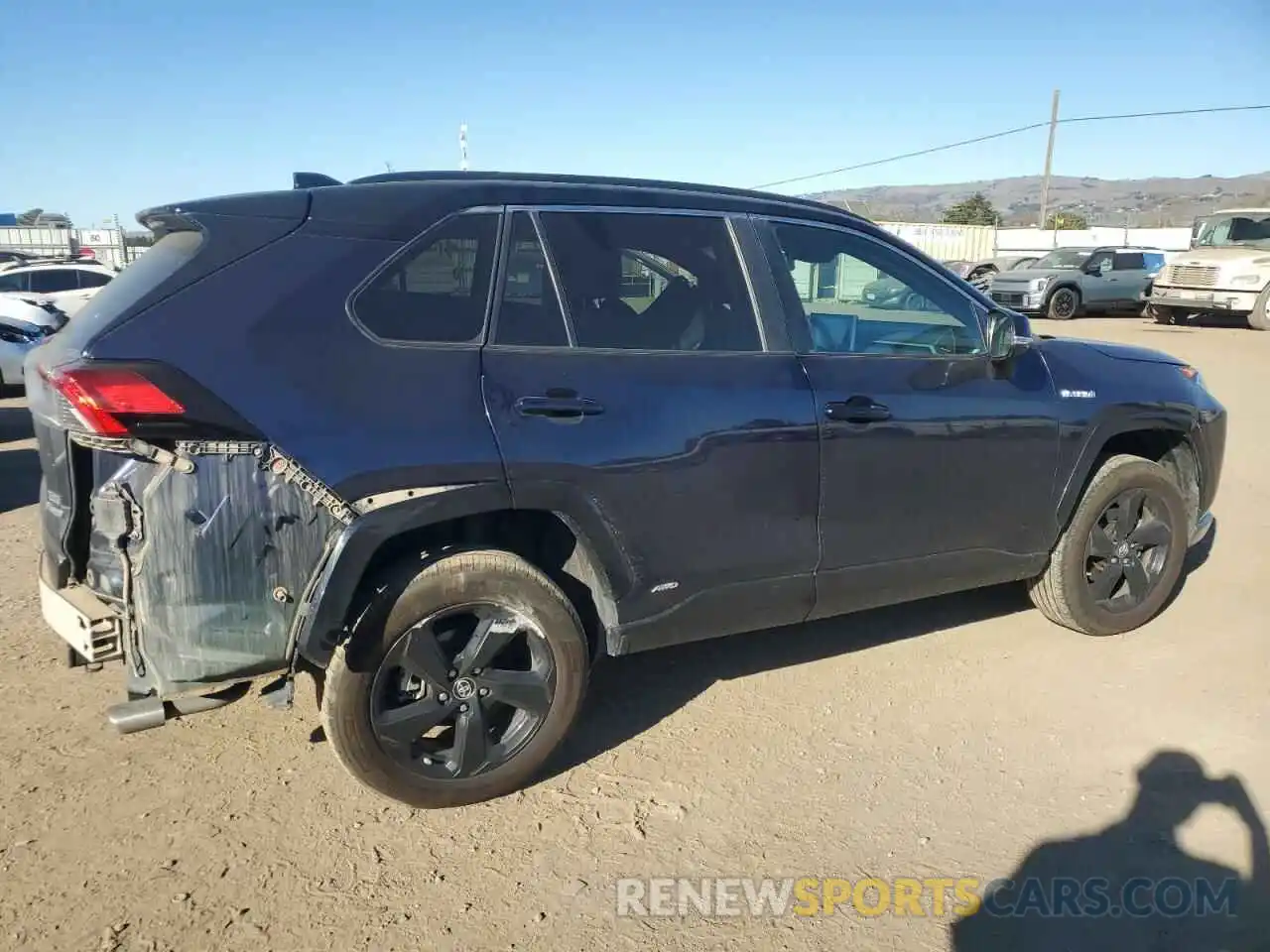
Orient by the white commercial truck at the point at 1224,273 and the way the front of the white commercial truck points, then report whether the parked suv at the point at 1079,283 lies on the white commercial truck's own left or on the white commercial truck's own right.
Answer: on the white commercial truck's own right

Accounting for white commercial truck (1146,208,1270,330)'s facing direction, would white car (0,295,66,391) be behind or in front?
in front

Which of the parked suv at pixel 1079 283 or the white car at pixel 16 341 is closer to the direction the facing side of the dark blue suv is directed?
the parked suv

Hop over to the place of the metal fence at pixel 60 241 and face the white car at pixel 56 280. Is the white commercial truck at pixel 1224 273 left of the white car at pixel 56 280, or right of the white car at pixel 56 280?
left

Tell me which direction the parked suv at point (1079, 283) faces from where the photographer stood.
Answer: facing the viewer and to the left of the viewer

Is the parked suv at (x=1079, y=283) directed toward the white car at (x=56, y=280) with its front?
yes

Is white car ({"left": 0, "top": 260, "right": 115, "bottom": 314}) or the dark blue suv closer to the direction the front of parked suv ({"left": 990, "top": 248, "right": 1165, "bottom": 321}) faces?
the white car

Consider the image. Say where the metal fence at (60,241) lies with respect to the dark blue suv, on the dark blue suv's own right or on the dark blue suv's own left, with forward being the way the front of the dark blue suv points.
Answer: on the dark blue suv's own left

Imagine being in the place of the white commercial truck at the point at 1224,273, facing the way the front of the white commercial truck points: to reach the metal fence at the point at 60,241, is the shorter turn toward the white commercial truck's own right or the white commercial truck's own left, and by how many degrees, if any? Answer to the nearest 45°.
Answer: approximately 45° to the white commercial truck's own right

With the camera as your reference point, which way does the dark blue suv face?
facing away from the viewer and to the right of the viewer

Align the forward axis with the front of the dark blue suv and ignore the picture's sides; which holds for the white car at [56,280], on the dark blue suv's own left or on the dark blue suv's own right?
on the dark blue suv's own left

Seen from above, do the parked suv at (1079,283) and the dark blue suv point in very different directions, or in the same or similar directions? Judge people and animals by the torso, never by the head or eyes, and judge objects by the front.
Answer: very different directions

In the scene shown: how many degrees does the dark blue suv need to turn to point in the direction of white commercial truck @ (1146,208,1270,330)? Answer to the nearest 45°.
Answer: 0° — it already faces it

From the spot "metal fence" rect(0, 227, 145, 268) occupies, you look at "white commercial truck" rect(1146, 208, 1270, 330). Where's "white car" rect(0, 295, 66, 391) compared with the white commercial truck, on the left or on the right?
right

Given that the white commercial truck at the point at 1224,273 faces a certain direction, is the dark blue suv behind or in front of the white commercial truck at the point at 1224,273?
in front

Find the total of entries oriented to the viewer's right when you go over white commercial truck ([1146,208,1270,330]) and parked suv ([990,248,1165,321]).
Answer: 0
